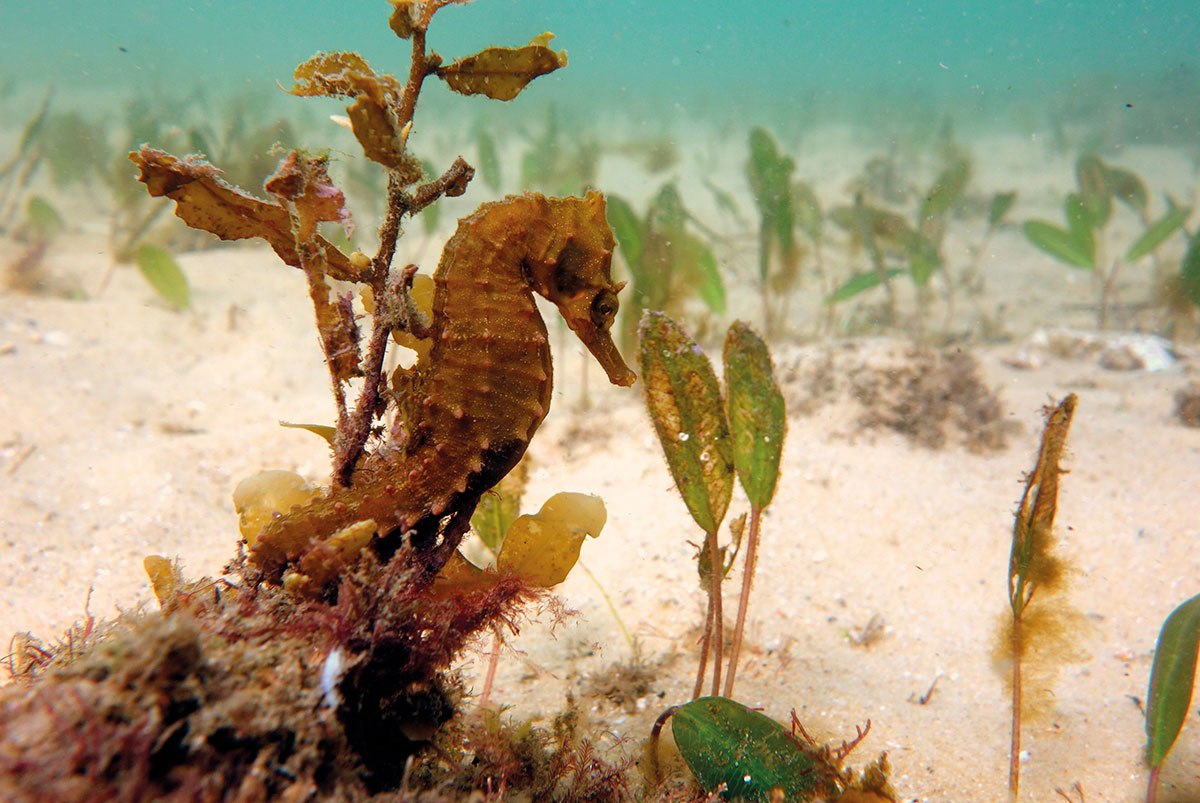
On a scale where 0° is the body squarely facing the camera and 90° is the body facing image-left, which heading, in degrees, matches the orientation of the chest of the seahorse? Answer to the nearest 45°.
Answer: approximately 270°

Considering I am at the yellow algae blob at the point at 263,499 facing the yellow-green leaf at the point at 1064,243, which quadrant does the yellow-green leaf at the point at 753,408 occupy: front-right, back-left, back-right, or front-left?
front-right

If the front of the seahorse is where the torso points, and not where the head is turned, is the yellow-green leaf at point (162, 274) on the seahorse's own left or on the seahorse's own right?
on the seahorse's own left

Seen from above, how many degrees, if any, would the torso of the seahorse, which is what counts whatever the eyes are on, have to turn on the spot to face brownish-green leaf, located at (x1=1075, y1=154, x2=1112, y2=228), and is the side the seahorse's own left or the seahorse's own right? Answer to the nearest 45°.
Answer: approximately 45° to the seahorse's own left

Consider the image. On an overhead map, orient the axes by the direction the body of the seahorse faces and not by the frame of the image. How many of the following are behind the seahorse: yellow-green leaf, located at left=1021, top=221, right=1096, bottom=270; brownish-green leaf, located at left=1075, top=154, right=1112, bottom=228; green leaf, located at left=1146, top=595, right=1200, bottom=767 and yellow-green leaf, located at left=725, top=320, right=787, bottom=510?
0

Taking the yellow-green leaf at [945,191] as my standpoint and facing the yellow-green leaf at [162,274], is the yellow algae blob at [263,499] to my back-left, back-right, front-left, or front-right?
front-left

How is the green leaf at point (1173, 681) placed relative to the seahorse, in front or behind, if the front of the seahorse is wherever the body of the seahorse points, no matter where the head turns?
in front

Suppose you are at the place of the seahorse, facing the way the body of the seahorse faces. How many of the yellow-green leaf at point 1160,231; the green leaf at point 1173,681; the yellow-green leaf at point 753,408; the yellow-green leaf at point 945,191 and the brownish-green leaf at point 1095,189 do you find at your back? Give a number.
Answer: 0
